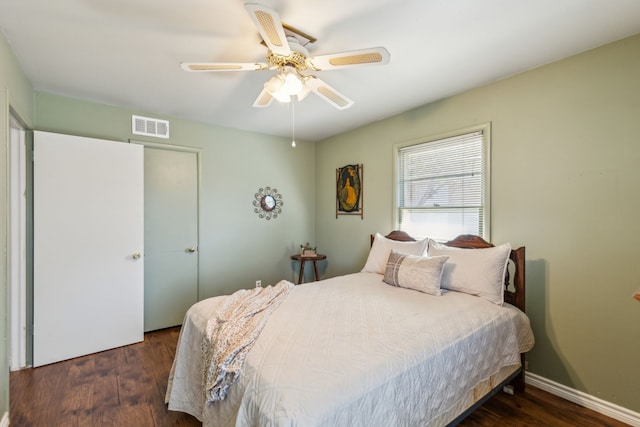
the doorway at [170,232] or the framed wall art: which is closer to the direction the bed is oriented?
the doorway

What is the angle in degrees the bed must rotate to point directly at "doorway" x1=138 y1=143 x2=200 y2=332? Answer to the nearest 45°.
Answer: approximately 90° to its right

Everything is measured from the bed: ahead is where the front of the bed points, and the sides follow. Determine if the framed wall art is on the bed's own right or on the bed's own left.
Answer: on the bed's own right

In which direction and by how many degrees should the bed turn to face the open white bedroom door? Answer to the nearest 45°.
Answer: approximately 45° to its right

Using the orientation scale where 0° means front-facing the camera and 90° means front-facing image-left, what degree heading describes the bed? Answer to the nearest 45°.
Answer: approximately 45°

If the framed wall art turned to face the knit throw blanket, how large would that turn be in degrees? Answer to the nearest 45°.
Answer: approximately 45° to its left
